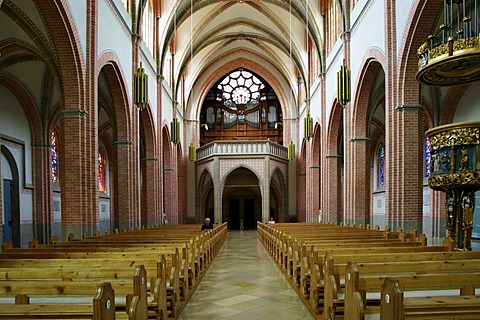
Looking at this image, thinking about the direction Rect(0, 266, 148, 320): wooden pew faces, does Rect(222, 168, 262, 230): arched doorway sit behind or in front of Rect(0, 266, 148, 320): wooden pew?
behind

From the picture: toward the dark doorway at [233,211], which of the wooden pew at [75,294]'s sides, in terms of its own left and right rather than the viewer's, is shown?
back

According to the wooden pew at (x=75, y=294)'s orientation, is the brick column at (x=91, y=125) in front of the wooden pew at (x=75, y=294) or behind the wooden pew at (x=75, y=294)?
behind

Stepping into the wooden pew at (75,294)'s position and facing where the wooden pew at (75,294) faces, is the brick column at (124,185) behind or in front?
behind

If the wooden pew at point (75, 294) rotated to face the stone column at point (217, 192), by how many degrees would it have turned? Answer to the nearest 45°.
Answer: approximately 180°

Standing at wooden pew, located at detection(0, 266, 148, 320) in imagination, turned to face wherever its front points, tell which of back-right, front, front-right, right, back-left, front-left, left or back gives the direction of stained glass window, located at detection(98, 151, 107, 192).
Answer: back

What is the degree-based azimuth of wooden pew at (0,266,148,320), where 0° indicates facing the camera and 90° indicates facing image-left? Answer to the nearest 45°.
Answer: approximately 0°

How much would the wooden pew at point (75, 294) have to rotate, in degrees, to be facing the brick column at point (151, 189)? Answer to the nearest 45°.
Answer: approximately 180°

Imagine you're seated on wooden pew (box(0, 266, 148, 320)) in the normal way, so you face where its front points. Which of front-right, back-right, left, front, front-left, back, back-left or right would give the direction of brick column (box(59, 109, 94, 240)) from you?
back

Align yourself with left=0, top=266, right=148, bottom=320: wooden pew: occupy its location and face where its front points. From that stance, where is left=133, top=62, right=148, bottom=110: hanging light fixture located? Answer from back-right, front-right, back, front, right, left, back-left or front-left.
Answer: back
